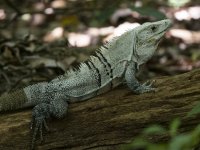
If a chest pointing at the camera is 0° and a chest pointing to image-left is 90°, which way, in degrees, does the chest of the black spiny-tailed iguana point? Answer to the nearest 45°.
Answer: approximately 270°
